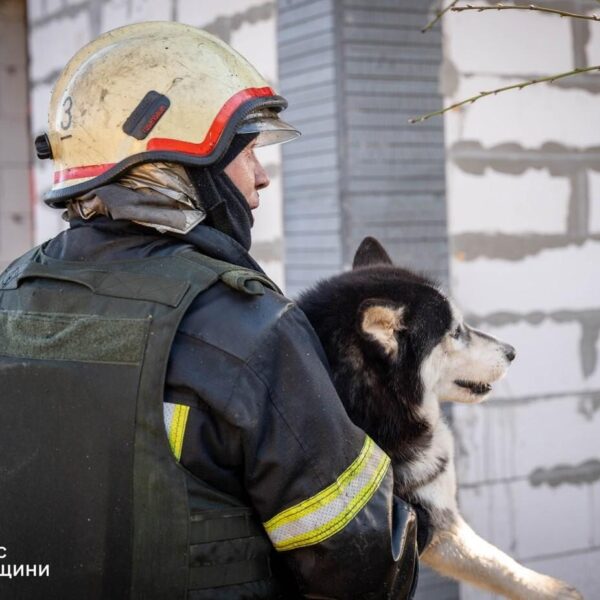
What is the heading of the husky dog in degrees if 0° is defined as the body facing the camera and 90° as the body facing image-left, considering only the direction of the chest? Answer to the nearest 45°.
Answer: approximately 270°

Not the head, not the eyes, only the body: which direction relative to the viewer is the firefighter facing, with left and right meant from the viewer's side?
facing away from the viewer and to the right of the viewer
